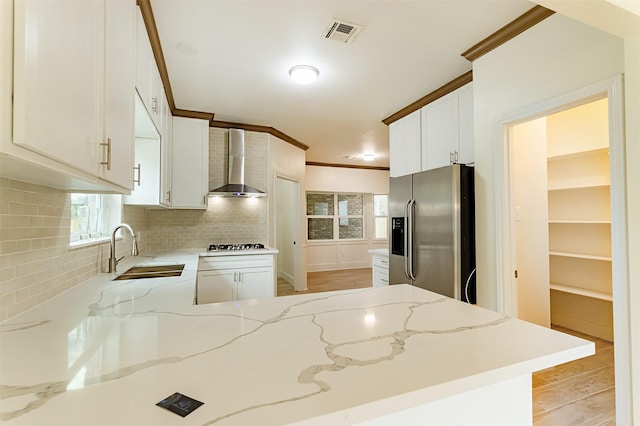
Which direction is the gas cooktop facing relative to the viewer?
toward the camera

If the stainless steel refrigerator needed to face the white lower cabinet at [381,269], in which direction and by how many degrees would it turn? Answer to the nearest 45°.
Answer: approximately 90° to its right

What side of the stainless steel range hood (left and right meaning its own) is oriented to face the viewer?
front

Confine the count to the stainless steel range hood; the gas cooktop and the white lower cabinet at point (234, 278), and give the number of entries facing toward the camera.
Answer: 3

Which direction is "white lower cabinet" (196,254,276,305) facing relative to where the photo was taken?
toward the camera

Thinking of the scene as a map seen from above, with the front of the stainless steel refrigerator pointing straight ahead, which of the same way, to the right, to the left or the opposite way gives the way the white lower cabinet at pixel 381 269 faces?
the same way

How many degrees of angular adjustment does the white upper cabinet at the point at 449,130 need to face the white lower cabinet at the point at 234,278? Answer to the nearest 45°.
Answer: approximately 45° to its right

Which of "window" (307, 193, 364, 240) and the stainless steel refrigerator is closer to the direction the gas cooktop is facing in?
the stainless steel refrigerator

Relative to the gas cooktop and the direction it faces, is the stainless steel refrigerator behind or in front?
in front

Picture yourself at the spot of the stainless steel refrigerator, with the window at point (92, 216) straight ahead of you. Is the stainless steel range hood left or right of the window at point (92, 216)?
right

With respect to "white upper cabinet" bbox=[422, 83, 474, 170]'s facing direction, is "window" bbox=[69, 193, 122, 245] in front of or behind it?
in front

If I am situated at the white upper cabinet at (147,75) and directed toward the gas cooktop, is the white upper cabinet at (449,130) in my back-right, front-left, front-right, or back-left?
front-right

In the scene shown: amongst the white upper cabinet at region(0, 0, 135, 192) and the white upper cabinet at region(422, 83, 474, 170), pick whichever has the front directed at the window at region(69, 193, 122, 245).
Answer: the white upper cabinet at region(422, 83, 474, 170)

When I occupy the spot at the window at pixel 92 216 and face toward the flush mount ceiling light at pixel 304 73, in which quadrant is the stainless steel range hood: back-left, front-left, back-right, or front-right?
front-left

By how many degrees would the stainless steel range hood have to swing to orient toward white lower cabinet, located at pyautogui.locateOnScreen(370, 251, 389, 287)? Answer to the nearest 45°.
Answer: approximately 45° to its left

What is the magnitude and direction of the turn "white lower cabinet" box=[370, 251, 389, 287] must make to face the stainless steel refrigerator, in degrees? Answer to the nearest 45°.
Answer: approximately 45° to its left
